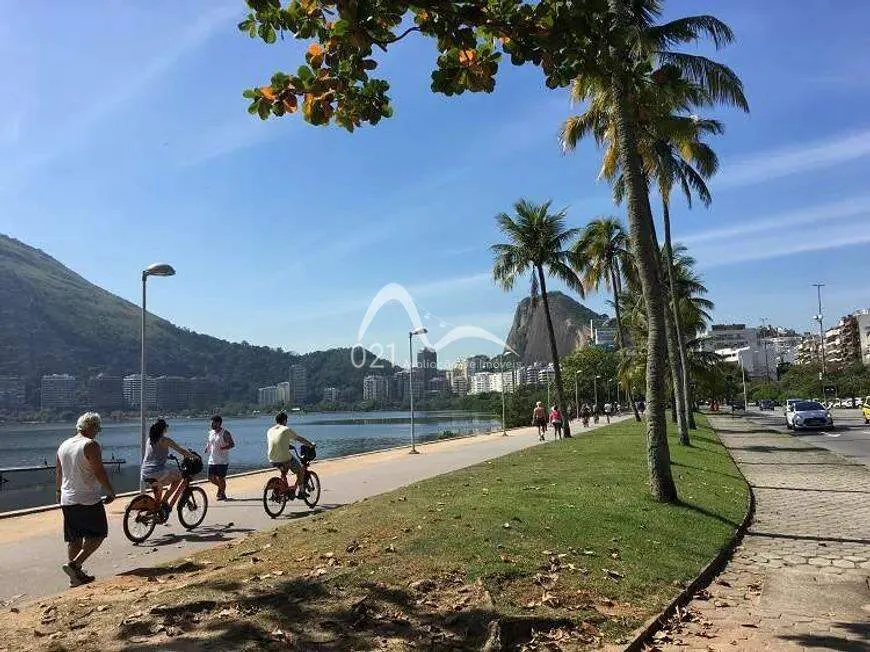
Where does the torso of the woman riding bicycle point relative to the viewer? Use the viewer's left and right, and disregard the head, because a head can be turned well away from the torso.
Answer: facing away from the viewer and to the right of the viewer

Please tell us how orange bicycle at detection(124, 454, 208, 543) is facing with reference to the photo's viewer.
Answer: facing away from the viewer and to the right of the viewer

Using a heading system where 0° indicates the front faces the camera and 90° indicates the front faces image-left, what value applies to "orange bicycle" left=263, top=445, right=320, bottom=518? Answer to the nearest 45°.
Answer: approximately 225°

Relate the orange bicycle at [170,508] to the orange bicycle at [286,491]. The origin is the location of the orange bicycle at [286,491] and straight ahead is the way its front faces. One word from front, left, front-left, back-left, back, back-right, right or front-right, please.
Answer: back

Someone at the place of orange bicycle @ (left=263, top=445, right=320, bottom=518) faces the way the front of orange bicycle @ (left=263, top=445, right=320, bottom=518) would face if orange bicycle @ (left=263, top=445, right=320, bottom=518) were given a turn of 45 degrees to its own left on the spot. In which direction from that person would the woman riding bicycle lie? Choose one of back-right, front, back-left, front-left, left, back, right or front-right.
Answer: back-left

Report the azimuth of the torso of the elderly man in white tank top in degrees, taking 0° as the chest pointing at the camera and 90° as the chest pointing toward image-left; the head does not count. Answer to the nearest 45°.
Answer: approximately 225°

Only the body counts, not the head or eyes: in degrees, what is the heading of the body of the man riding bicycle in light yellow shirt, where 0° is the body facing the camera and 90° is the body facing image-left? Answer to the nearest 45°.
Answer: approximately 225°
